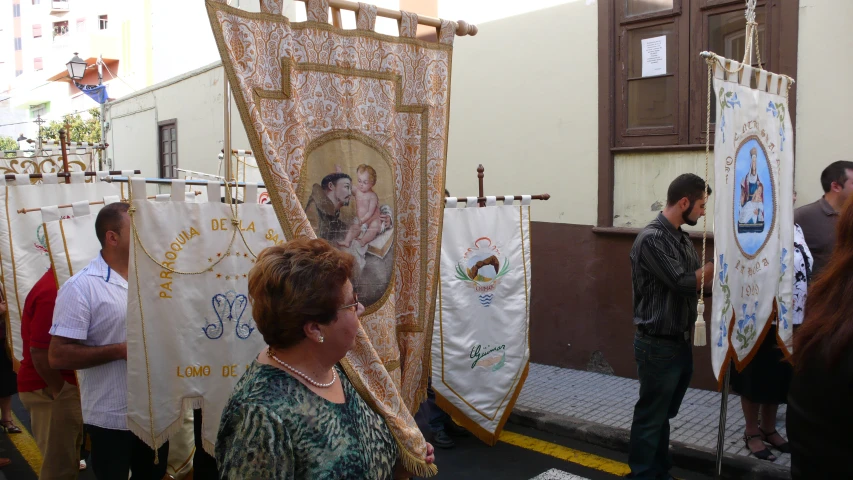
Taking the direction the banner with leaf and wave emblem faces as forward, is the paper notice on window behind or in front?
behind

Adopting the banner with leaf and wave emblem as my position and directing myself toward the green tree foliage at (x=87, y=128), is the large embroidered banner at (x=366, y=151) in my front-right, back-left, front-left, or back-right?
back-left

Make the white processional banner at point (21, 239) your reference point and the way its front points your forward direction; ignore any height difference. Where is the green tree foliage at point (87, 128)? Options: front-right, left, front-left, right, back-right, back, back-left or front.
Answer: back

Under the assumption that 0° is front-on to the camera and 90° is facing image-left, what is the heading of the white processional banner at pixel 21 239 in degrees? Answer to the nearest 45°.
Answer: approximately 0°

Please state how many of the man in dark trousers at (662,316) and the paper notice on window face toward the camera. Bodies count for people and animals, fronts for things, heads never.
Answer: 1

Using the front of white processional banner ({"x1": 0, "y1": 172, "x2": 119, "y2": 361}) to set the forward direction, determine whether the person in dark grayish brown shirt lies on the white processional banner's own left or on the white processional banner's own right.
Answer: on the white processional banner's own left

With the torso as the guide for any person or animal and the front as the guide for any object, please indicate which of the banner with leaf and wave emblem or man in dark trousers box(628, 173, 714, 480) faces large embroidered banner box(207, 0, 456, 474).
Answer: the banner with leaf and wave emblem

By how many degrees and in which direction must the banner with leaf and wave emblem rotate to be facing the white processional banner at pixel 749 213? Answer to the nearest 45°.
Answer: approximately 45° to its left

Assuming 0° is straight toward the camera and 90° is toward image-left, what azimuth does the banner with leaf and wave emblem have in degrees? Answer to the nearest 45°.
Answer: approximately 0°
